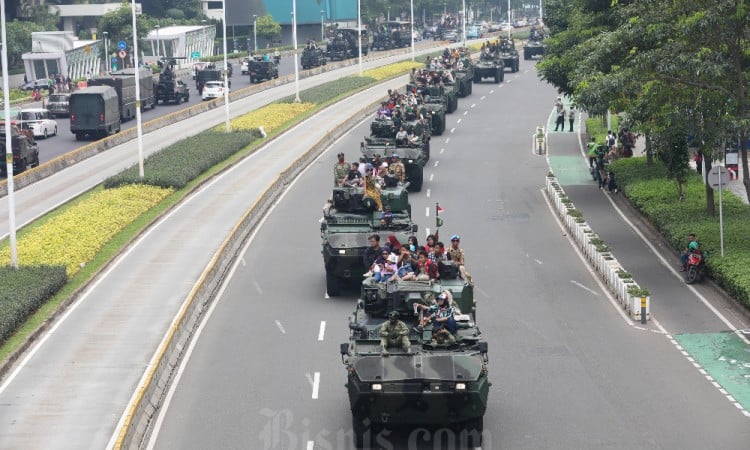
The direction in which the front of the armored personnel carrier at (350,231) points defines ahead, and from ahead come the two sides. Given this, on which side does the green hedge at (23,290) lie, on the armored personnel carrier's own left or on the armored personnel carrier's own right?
on the armored personnel carrier's own right

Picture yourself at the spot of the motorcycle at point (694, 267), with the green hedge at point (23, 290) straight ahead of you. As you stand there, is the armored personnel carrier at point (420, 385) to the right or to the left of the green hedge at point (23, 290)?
left

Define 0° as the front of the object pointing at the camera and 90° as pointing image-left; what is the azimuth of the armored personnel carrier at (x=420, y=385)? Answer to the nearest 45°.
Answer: approximately 0°

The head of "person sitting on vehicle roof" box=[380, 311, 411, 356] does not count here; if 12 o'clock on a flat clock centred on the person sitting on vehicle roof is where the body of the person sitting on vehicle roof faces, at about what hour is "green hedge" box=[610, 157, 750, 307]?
The green hedge is roughly at 7 o'clock from the person sitting on vehicle roof.

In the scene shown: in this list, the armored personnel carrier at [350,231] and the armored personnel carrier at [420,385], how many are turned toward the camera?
2

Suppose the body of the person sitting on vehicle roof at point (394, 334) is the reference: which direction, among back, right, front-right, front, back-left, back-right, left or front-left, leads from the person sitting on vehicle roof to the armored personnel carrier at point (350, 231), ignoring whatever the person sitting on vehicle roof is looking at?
back

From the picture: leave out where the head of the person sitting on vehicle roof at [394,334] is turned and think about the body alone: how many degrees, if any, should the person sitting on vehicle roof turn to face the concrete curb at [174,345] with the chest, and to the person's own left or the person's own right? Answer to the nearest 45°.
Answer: approximately 135° to the person's own right

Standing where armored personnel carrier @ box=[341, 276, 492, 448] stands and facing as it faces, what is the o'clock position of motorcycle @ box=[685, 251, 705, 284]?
The motorcycle is roughly at 7 o'clock from the armored personnel carrier.

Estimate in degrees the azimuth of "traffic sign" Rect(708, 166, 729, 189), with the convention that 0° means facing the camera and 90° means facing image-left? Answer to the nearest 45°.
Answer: approximately 180°

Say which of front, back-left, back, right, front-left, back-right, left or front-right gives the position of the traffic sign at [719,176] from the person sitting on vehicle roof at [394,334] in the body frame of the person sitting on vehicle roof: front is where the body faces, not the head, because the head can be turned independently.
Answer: back-left

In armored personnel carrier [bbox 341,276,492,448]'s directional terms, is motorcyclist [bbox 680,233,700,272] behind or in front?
behind

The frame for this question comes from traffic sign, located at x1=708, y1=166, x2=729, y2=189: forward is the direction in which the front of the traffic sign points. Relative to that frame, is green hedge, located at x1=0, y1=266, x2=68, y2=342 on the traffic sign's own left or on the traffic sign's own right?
on the traffic sign's own left

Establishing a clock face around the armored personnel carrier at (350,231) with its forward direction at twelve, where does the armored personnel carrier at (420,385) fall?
the armored personnel carrier at (420,385) is roughly at 12 o'clock from the armored personnel carrier at (350,231).

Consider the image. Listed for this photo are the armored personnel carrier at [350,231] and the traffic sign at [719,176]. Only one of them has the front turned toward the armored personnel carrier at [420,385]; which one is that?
the armored personnel carrier at [350,231]
